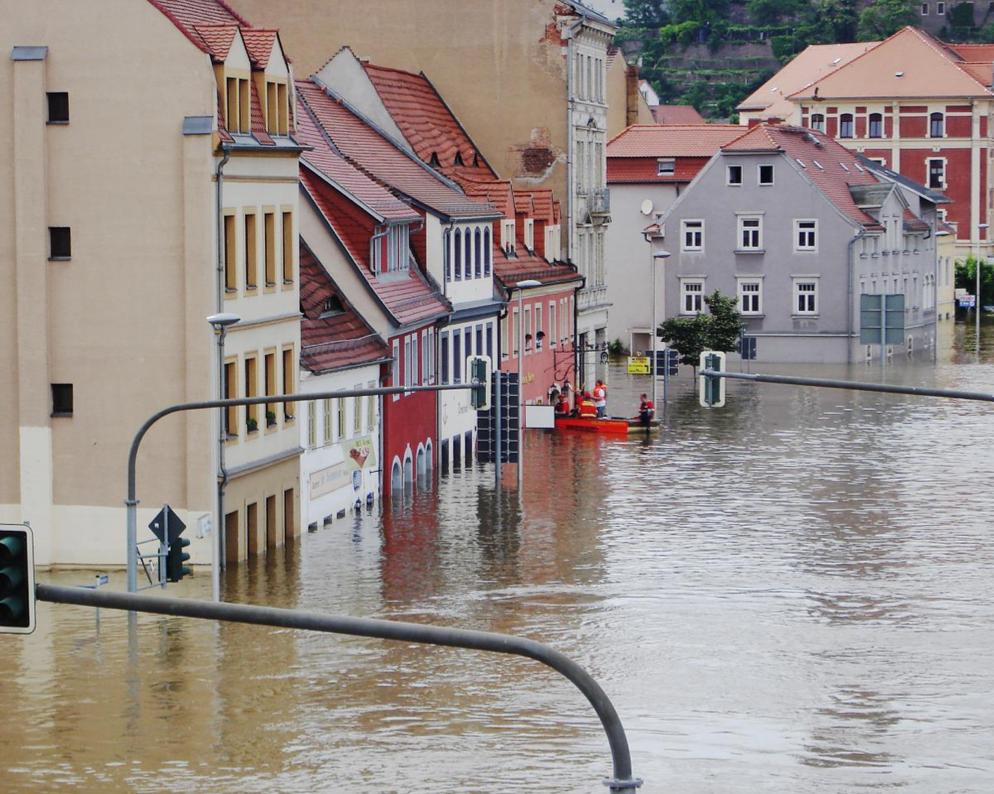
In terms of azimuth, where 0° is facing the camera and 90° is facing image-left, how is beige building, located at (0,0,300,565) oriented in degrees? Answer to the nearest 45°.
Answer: approximately 270°

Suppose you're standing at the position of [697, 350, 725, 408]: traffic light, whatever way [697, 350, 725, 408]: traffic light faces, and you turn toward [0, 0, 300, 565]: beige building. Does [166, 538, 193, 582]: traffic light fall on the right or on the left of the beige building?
left

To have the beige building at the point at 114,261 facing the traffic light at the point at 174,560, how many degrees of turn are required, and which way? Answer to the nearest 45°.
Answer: approximately 90° to its right

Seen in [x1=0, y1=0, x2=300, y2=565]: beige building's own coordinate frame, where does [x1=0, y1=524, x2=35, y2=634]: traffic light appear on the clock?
The traffic light is roughly at 3 o'clock from the beige building.

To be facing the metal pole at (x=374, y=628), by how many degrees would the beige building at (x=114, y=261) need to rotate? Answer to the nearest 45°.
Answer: approximately 90° to its right
